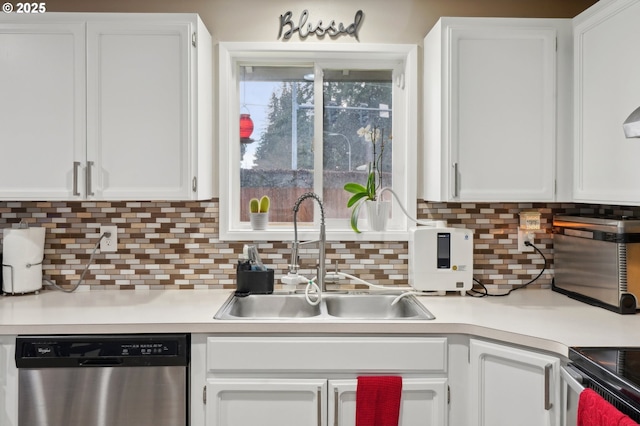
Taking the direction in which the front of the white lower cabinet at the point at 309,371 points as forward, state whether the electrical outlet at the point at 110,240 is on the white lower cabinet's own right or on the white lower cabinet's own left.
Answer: on the white lower cabinet's own right

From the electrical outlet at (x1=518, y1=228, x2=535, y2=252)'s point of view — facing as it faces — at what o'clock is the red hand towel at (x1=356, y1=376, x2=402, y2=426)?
The red hand towel is roughly at 1 o'clock from the electrical outlet.

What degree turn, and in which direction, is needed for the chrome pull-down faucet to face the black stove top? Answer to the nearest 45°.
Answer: approximately 90° to its left

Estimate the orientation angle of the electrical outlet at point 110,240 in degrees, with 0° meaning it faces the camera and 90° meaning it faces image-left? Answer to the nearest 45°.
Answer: approximately 0°

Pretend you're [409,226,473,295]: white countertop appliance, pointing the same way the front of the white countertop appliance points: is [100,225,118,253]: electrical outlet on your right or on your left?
on your right

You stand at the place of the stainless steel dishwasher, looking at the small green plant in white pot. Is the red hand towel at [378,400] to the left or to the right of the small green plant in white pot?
right

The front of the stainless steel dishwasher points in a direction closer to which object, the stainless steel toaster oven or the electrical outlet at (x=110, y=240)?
the stainless steel toaster oven

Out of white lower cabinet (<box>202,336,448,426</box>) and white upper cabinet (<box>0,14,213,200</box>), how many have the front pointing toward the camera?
2
